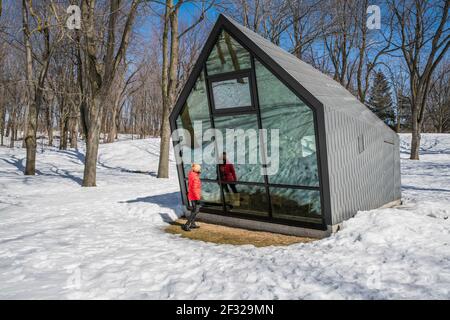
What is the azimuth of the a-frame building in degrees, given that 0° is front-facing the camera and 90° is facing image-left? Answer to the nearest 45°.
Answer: approximately 45°

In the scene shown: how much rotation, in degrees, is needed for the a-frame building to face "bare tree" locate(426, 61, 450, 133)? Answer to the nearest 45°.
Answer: approximately 180°

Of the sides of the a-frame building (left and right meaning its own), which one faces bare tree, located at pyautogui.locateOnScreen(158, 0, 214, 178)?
right

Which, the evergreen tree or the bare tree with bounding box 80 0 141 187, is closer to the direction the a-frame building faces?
the bare tree

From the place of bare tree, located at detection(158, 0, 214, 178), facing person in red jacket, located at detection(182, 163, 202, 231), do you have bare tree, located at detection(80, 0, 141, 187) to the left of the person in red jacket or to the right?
right

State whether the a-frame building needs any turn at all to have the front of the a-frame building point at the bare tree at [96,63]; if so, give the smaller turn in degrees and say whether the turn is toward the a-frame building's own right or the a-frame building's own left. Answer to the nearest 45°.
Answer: approximately 90° to the a-frame building's own right

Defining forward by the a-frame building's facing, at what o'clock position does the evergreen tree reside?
The evergreen tree is roughly at 5 o'clock from the a-frame building.
